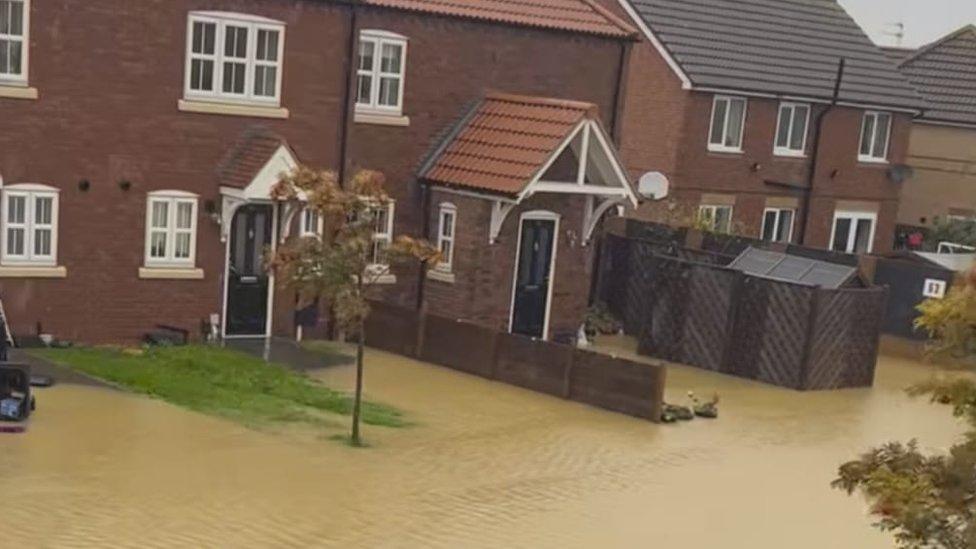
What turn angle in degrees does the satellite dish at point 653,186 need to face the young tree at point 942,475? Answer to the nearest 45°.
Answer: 0° — it already faces it

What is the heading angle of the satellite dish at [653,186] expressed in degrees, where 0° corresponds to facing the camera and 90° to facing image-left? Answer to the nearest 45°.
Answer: approximately 0°

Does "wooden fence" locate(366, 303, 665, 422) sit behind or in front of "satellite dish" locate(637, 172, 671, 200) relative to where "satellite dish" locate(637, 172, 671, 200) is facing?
in front

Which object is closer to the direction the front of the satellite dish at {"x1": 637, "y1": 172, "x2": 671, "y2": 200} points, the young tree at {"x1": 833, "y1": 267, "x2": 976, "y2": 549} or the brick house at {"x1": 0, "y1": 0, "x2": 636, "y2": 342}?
the young tree

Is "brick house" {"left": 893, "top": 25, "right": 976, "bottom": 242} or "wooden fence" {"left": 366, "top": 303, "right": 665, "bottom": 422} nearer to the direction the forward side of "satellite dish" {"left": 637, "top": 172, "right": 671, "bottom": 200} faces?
the wooden fence

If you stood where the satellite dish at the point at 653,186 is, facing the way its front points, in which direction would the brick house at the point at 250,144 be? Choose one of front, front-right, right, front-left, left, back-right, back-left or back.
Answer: front-right

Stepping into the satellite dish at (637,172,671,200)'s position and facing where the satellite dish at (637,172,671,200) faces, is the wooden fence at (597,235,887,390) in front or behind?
in front

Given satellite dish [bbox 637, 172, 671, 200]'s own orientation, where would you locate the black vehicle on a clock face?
The black vehicle is roughly at 1 o'clock from the satellite dish.

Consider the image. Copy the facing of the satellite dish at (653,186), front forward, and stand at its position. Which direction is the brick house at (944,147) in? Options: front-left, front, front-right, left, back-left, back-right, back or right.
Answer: back-left
